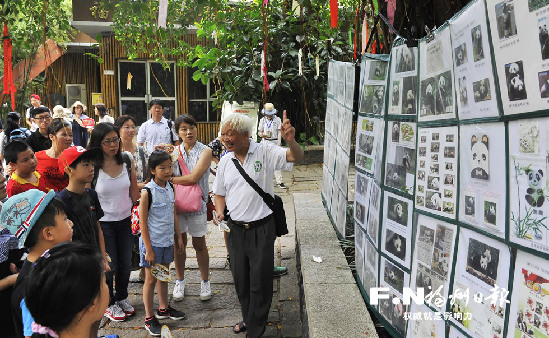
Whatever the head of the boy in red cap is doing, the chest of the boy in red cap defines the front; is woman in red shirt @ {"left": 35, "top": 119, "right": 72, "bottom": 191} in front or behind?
behind

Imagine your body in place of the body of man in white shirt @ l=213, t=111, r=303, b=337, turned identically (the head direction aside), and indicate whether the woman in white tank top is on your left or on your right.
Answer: on your right

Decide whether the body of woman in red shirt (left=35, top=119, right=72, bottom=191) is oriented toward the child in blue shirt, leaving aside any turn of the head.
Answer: yes

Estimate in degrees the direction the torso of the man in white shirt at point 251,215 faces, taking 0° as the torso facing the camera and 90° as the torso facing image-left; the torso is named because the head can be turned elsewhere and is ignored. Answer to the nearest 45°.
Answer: approximately 45°

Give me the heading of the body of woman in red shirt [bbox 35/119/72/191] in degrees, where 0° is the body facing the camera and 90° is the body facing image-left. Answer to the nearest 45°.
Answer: approximately 315°

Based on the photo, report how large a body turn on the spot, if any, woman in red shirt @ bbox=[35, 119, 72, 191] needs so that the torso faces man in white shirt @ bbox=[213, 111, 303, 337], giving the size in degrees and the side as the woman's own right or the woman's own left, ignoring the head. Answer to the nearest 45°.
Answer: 0° — they already face them

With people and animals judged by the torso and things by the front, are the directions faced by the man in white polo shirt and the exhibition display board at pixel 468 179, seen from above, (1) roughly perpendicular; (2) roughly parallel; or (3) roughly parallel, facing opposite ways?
roughly perpendicular

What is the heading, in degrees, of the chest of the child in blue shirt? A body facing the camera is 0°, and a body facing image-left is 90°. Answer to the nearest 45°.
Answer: approximately 315°
